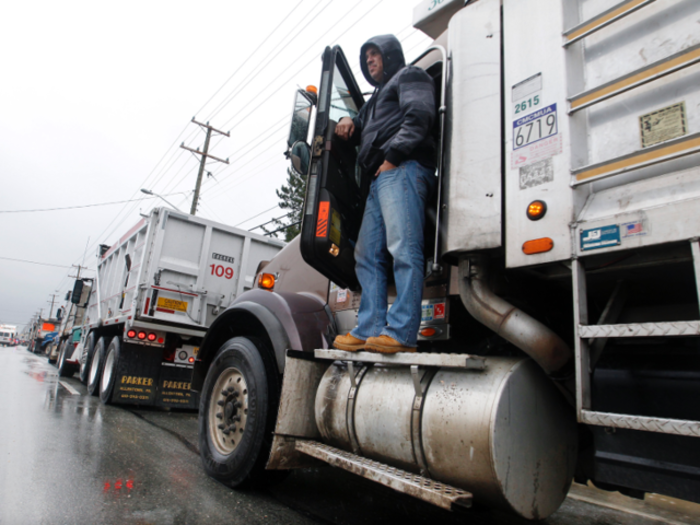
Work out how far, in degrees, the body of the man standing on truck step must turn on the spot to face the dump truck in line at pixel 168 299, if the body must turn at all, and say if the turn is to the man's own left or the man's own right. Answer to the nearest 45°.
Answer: approximately 90° to the man's own right

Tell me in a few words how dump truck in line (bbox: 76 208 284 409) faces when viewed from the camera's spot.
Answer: facing away from the viewer and to the left of the viewer

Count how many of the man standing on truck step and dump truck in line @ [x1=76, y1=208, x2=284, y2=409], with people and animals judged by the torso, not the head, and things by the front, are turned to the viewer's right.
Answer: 0

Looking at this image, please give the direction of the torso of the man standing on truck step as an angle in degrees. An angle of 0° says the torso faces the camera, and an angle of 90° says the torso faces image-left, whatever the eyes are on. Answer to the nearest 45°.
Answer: approximately 45°

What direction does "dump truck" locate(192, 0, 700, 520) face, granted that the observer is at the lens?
facing away from the viewer and to the left of the viewer
